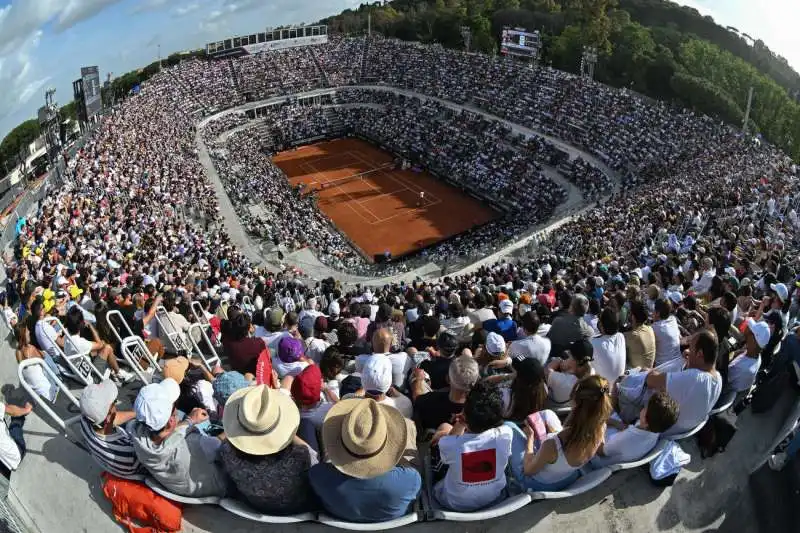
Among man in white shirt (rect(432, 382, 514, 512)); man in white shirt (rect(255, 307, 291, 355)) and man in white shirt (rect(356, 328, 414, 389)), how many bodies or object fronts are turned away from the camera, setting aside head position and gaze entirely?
3

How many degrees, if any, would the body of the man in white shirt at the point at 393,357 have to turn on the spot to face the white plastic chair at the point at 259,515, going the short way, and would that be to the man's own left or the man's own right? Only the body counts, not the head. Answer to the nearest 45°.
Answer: approximately 135° to the man's own left

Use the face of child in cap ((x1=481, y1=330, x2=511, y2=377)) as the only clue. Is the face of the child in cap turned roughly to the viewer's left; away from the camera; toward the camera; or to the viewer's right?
away from the camera

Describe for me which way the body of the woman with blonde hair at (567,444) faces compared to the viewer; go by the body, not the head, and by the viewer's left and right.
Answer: facing away from the viewer and to the left of the viewer

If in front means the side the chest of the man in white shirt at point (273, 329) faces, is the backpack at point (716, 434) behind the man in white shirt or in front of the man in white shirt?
behind

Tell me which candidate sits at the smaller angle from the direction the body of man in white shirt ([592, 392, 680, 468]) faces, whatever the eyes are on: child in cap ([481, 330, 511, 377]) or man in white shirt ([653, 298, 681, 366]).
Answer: the child in cap

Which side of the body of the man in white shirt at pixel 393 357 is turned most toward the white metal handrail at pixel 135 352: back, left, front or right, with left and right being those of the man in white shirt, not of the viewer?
left

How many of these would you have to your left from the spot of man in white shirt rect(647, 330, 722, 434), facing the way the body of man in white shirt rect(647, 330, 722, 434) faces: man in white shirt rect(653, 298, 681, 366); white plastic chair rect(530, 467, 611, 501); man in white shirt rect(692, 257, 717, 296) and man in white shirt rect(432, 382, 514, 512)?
2

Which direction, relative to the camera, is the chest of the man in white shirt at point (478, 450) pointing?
away from the camera

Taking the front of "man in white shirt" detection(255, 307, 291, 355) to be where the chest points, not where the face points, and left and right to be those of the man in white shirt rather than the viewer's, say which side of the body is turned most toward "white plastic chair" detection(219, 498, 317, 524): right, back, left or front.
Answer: back

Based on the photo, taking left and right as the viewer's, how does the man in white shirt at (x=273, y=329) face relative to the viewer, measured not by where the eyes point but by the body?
facing away from the viewer

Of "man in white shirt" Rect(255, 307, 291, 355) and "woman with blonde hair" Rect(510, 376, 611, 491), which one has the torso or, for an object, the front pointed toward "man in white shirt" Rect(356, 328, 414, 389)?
the woman with blonde hair

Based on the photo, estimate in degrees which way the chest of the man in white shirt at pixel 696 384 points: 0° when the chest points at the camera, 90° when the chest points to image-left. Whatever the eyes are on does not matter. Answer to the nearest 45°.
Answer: approximately 135°

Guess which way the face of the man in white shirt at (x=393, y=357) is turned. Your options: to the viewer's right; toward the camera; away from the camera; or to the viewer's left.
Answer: away from the camera

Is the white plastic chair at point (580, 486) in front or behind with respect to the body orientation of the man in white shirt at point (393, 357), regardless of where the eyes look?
behind

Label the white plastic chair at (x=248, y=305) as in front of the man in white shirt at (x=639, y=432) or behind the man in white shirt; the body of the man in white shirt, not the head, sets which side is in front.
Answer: in front
